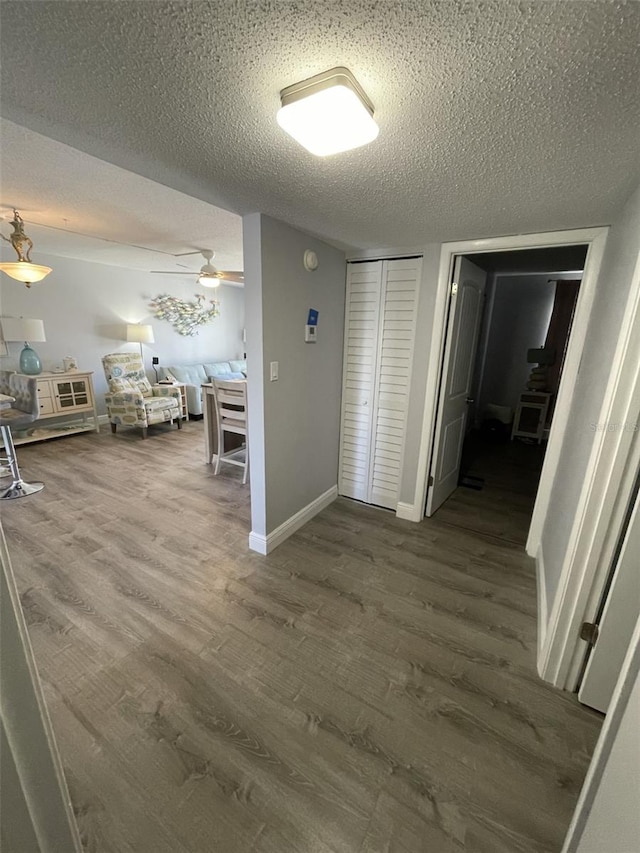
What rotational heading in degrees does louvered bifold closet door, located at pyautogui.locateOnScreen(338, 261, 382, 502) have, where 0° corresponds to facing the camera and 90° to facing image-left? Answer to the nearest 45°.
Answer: approximately 0°

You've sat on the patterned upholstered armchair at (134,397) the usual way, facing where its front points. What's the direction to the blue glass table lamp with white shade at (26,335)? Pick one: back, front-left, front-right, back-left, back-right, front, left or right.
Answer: back-right

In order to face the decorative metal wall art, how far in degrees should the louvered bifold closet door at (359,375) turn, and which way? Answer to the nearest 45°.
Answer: approximately 135° to its right

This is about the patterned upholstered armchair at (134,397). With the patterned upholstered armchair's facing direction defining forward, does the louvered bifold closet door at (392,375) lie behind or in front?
in front

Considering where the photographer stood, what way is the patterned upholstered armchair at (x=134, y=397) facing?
facing the viewer and to the right of the viewer

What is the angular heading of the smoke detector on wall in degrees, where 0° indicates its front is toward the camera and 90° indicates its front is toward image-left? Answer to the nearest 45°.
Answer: approximately 315°

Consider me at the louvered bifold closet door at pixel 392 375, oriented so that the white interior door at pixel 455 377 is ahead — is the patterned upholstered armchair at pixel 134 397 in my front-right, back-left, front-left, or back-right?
back-left

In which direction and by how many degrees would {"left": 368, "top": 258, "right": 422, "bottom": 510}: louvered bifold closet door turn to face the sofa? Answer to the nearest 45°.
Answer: approximately 135° to its right

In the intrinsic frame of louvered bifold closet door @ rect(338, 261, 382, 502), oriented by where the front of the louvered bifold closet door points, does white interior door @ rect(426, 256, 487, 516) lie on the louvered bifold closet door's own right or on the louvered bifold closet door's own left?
on the louvered bifold closet door's own left

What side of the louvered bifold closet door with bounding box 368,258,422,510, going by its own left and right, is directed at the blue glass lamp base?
right

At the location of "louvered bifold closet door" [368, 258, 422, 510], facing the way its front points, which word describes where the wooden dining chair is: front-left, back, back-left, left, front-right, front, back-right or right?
right

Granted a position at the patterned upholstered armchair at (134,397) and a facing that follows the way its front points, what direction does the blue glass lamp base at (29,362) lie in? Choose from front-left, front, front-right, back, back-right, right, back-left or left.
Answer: back-right

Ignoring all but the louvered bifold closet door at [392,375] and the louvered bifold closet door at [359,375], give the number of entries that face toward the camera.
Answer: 2
